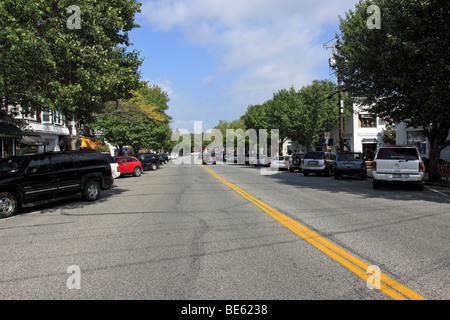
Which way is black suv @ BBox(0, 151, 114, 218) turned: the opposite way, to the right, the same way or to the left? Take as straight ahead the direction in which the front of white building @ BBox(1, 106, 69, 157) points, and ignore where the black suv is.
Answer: to the right

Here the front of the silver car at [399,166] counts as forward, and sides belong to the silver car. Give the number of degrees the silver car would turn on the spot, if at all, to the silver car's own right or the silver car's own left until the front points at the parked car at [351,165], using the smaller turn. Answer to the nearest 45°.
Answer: approximately 45° to the silver car's own left

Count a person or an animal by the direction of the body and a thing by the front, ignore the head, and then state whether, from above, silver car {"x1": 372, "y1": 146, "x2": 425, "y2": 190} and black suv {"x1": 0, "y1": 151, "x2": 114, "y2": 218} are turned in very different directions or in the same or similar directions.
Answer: very different directions

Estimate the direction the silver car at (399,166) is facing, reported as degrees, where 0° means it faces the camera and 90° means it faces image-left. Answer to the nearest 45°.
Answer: approximately 180°

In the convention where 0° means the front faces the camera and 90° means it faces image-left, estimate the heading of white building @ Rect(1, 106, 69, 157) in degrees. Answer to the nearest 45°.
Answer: approximately 315°

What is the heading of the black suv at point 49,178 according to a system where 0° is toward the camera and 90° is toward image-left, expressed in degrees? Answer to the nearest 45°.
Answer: approximately 45°

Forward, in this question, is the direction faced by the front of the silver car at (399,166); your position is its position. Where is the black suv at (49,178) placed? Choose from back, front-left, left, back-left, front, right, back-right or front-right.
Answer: back-left

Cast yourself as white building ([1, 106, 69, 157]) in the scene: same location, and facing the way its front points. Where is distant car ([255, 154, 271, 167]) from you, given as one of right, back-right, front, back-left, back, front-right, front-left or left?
front-left

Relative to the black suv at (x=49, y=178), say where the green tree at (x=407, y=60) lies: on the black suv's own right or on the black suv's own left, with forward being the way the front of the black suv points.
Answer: on the black suv's own left
